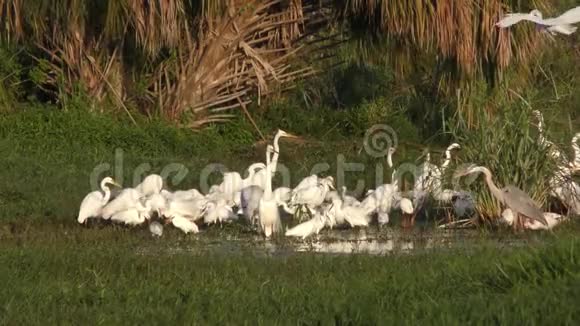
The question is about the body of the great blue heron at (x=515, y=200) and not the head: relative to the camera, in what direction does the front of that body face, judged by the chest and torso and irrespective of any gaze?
to the viewer's left

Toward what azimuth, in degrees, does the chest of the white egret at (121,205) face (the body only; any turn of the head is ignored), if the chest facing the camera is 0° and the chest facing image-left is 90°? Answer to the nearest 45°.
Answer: approximately 270°

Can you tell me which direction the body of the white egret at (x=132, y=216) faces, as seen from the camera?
to the viewer's right

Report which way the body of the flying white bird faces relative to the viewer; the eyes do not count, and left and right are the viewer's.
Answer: facing to the left of the viewer

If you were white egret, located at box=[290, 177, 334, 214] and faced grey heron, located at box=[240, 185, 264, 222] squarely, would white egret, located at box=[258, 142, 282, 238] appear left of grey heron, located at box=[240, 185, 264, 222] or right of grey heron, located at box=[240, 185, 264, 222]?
left

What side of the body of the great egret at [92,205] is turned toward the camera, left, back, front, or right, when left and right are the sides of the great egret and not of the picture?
right
